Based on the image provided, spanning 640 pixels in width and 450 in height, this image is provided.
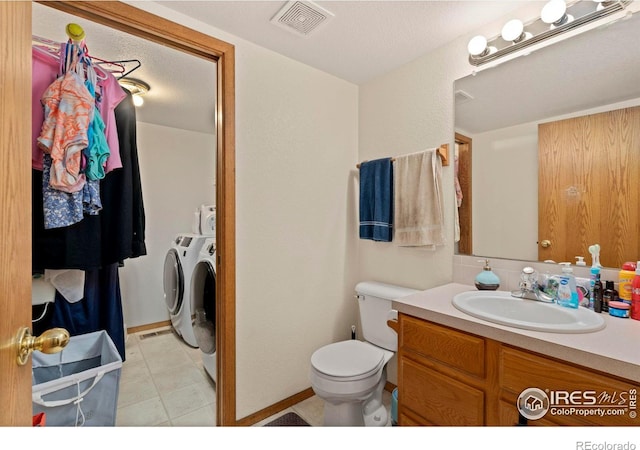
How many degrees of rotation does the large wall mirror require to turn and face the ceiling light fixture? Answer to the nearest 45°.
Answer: approximately 45° to its right

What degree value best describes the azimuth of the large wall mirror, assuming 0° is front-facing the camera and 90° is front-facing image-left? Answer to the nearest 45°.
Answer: approximately 45°

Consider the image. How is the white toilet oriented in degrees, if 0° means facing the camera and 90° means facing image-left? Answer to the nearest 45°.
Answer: approximately 45°

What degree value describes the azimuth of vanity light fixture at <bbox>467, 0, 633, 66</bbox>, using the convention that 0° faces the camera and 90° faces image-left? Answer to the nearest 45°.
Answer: approximately 45°

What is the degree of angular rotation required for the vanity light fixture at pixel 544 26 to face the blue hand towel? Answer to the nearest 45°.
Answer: approximately 45° to its right

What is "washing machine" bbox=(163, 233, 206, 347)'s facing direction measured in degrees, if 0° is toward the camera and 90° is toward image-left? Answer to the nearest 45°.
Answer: approximately 90°

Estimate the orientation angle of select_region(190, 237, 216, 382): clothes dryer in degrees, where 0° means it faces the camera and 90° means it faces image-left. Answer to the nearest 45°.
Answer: approximately 45°
